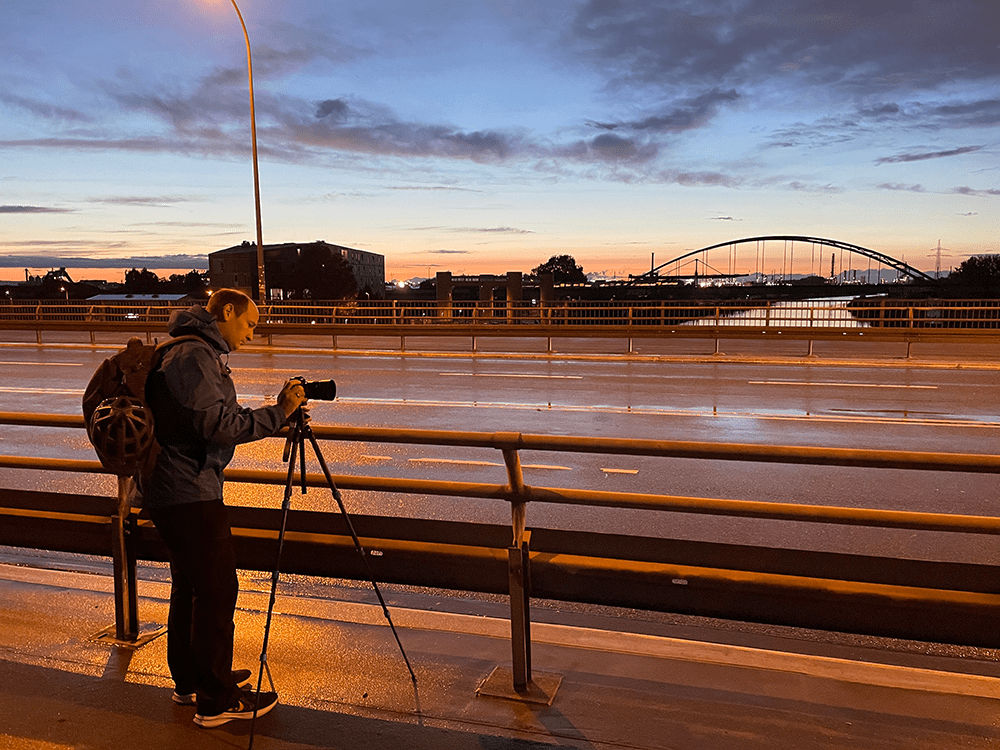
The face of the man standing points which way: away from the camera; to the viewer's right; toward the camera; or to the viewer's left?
to the viewer's right

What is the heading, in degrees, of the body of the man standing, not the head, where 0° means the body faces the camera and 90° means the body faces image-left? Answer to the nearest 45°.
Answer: approximately 270°
